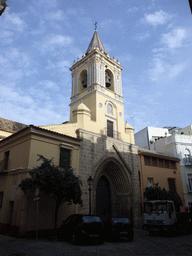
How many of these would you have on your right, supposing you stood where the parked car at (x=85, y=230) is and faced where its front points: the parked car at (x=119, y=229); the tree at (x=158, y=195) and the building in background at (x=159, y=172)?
3

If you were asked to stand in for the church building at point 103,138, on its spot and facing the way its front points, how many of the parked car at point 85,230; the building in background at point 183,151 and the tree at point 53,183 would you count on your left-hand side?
1

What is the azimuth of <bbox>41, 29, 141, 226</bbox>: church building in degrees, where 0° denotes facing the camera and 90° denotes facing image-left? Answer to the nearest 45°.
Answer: approximately 315°

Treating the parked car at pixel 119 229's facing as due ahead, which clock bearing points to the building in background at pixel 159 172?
The building in background is roughly at 2 o'clock from the parked car.

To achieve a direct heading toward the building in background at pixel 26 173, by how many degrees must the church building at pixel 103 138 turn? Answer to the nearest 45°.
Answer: approximately 90° to its right

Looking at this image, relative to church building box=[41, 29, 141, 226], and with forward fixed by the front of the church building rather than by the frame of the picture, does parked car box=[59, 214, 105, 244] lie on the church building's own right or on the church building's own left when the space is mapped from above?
on the church building's own right

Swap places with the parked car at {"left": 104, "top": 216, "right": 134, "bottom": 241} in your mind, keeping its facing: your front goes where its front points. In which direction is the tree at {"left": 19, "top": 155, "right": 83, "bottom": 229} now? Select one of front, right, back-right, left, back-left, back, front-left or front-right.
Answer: front-left

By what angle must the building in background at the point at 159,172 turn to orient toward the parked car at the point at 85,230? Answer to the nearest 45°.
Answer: approximately 45° to its right
